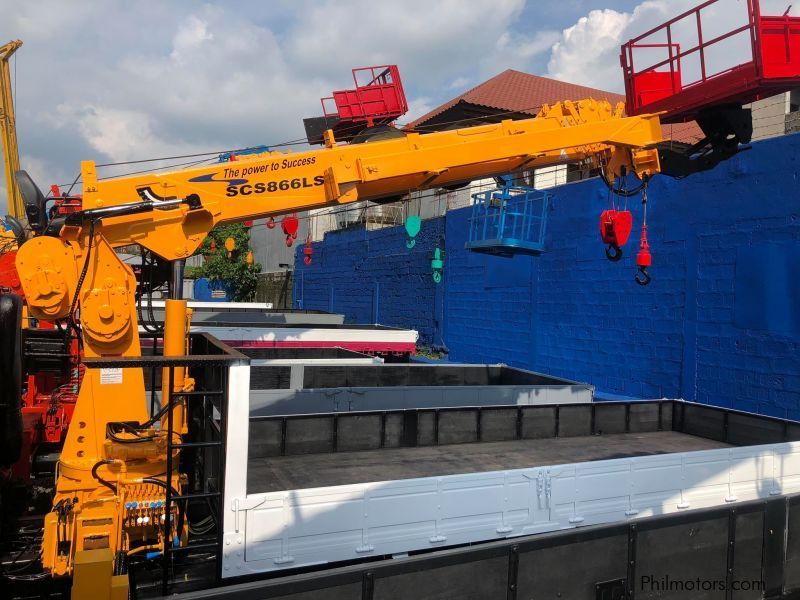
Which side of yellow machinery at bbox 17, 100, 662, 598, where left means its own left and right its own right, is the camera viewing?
right

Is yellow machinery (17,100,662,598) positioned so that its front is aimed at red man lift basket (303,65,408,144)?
no

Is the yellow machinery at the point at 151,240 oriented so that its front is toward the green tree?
no

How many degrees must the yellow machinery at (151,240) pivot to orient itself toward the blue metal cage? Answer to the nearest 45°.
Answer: approximately 45° to its left

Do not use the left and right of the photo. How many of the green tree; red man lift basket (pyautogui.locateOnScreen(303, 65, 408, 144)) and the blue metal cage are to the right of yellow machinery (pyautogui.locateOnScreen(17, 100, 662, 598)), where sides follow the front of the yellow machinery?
0

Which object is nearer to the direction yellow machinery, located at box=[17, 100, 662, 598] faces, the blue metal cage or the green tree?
the blue metal cage
